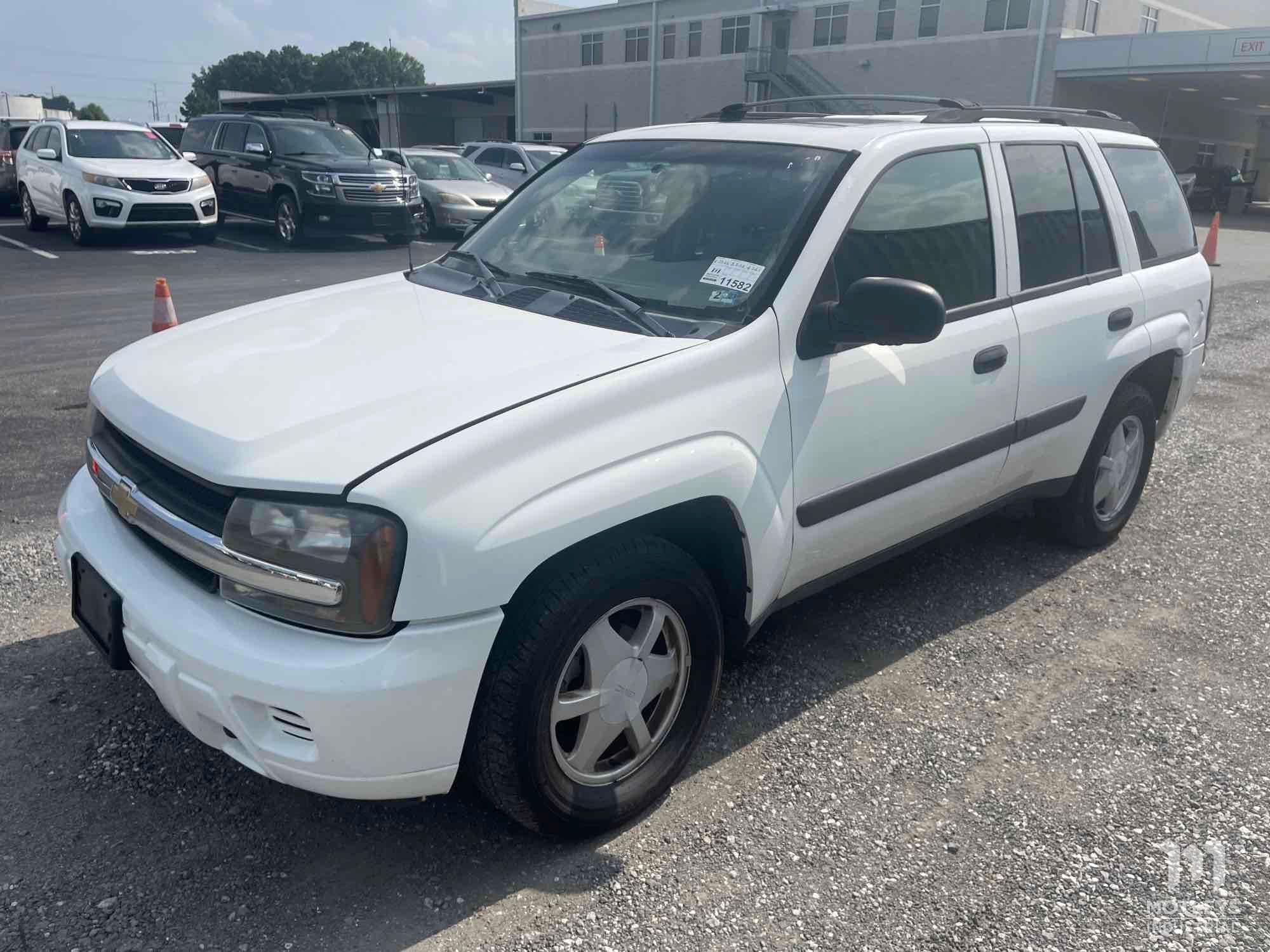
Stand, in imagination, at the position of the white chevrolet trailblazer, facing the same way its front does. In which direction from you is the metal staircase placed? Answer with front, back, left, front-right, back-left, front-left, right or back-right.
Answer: back-right

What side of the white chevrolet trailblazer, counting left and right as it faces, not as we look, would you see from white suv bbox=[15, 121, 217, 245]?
right

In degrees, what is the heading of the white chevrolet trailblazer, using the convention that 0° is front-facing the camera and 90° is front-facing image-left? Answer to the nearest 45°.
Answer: approximately 45°

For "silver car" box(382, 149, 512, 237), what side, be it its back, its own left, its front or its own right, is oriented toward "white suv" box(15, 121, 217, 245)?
right

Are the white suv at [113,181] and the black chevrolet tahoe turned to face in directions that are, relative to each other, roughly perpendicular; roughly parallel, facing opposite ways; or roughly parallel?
roughly parallel

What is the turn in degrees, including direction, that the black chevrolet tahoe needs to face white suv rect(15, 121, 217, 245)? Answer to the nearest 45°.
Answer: approximately 135° to its right

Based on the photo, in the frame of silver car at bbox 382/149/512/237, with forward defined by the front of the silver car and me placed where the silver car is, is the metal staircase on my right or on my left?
on my left

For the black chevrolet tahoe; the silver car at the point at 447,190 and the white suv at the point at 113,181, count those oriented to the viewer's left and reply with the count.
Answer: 0

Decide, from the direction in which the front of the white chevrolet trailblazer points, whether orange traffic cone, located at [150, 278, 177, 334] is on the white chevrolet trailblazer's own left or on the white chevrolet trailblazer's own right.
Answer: on the white chevrolet trailblazer's own right

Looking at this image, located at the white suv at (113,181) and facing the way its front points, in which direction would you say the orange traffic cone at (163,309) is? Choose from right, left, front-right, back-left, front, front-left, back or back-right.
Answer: front-right

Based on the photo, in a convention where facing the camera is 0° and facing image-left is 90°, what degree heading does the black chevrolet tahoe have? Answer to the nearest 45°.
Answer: approximately 315°

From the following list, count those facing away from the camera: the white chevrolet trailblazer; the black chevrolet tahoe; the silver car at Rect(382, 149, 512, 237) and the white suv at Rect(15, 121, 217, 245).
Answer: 0

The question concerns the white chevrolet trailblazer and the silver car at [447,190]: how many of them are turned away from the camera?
0

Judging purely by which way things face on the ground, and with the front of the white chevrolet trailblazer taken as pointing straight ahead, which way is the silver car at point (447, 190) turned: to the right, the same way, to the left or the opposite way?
to the left

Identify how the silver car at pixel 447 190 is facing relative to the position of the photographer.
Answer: facing the viewer and to the right of the viewer

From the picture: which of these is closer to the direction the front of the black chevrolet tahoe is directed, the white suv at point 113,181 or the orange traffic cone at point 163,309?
the orange traffic cone
